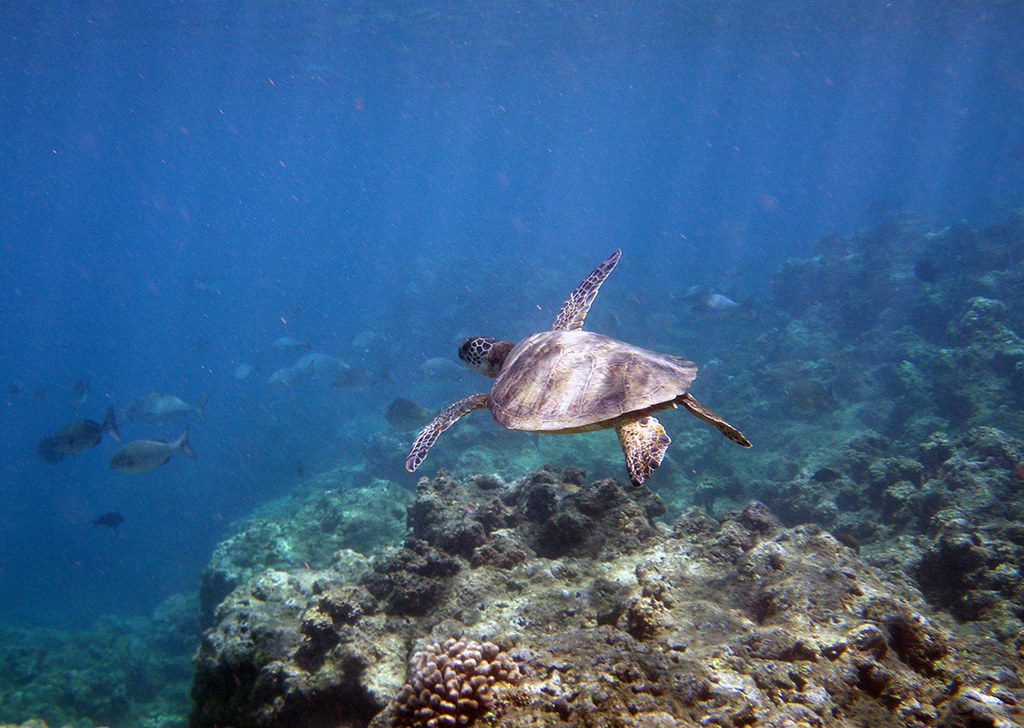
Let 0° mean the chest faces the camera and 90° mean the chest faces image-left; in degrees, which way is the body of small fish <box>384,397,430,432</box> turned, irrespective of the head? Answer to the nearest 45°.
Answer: approximately 90°

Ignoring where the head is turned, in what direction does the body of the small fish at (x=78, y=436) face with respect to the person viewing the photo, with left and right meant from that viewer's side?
facing to the left of the viewer

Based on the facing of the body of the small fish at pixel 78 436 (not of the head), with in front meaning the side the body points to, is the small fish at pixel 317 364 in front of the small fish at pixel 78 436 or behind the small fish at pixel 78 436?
behind

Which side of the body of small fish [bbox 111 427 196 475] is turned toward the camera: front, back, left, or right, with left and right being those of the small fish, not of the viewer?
left

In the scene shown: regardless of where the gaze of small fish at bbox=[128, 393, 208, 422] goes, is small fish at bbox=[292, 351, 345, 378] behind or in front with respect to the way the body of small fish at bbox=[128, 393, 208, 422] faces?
behind

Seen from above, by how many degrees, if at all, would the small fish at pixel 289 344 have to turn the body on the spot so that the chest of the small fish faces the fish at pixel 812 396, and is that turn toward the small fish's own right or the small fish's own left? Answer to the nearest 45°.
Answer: approximately 135° to the small fish's own left

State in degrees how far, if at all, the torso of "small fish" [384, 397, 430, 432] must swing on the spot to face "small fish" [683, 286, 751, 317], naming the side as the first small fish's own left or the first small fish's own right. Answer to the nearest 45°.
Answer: approximately 180°

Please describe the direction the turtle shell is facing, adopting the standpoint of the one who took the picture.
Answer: facing to the left of the viewer

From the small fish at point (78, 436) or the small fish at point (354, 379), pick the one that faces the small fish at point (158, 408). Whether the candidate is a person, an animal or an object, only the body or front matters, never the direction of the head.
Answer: the small fish at point (354, 379)

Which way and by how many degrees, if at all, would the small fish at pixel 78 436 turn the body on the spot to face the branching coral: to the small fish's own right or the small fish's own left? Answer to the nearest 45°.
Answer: approximately 90° to the small fish's own left
